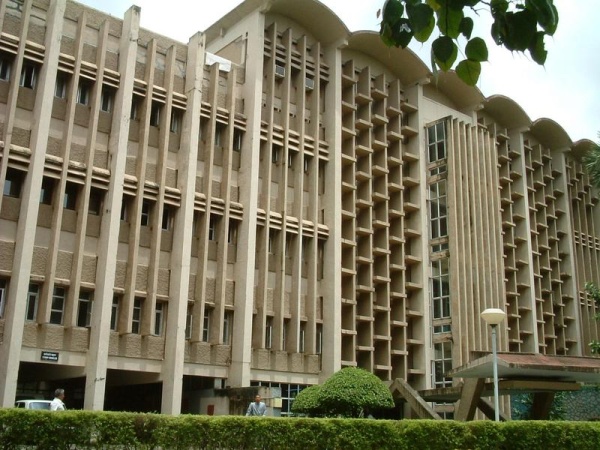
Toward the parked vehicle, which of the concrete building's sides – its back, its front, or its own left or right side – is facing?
right

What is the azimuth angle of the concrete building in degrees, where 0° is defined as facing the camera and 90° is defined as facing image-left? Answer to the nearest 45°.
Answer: approximately 315°

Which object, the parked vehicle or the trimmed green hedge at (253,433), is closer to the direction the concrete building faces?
the trimmed green hedge
